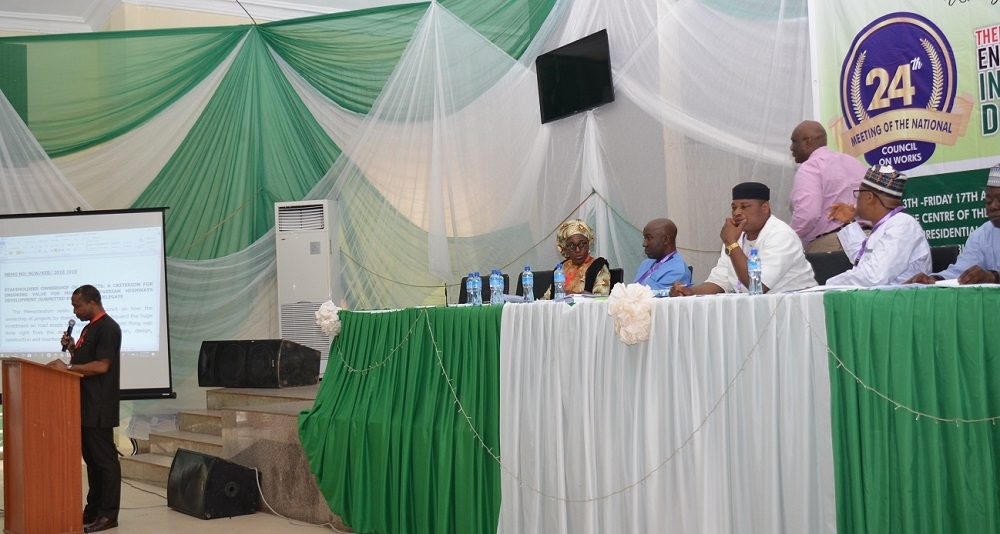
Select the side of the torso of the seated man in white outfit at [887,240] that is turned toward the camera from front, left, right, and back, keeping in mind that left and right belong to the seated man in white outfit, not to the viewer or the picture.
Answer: left

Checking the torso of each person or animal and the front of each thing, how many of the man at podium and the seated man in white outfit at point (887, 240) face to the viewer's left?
2

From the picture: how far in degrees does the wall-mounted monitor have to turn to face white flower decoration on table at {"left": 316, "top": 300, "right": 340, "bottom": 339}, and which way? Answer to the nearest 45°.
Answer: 0° — it already faces it

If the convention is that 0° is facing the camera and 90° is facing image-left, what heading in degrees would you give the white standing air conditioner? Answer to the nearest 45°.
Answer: approximately 45°

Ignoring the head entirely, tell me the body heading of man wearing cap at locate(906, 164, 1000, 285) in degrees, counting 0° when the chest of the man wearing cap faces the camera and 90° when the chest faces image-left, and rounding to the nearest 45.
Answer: approximately 45°

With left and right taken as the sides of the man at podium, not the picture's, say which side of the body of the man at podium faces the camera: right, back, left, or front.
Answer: left

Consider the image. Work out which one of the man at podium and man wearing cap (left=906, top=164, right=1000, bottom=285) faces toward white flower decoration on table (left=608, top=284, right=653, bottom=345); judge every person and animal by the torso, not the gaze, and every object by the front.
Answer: the man wearing cap

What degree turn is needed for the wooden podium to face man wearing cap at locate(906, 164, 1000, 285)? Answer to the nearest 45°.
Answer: approximately 135° to its left

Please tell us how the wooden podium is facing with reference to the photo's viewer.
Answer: facing to the left of the viewer

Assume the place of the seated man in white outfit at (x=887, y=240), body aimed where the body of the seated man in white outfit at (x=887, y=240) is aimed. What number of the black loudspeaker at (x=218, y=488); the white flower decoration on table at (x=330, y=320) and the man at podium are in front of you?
3

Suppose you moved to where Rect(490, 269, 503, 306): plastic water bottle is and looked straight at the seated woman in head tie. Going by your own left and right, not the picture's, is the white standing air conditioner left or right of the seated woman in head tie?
left
